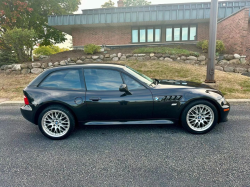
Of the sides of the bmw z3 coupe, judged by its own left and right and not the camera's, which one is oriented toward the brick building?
left

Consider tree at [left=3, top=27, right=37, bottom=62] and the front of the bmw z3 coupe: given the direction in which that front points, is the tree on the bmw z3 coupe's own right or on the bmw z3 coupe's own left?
on the bmw z3 coupe's own left

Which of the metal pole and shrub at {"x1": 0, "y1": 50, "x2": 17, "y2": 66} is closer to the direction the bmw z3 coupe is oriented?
the metal pole

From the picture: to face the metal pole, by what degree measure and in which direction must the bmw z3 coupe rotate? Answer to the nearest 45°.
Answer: approximately 45° to its left

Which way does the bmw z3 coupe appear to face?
to the viewer's right
